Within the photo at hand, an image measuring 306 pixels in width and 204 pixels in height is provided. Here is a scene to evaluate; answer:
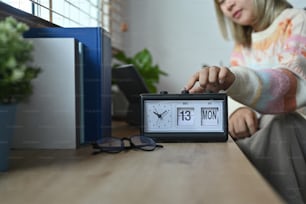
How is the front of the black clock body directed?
toward the camera

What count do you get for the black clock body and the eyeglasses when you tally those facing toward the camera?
2

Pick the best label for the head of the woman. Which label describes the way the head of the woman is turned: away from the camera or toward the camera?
toward the camera

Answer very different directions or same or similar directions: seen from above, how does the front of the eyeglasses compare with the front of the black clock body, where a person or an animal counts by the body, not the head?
same or similar directions

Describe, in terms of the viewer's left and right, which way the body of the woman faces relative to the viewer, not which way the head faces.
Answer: facing the viewer and to the left of the viewer

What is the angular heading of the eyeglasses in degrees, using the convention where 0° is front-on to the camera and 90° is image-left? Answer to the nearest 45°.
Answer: approximately 0°
